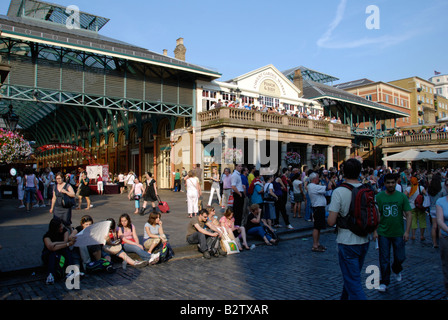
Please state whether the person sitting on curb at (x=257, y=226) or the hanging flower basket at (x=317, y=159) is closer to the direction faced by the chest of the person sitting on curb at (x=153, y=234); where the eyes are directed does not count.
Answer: the person sitting on curb

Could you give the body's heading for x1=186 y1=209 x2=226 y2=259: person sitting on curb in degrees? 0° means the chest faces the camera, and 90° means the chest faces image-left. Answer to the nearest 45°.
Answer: approximately 315°

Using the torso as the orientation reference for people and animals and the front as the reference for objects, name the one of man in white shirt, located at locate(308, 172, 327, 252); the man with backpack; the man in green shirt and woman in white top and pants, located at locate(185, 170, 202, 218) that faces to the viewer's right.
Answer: the man in white shirt

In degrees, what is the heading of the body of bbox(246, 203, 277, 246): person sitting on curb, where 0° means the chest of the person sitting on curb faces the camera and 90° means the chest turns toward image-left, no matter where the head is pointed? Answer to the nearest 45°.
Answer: approximately 315°

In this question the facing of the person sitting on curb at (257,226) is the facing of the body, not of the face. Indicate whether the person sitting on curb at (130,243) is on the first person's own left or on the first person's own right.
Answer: on the first person's own right

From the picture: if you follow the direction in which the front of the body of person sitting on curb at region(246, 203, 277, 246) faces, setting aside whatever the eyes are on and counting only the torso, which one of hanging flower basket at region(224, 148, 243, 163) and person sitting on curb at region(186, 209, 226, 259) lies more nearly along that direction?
the person sitting on curb

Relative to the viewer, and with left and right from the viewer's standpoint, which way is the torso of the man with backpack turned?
facing away from the viewer and to the left of the viewer

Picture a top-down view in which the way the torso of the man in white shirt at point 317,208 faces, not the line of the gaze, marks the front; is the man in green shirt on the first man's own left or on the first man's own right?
on the first man's own right

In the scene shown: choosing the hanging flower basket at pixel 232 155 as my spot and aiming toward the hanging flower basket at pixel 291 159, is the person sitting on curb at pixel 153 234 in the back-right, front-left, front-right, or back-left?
back-right

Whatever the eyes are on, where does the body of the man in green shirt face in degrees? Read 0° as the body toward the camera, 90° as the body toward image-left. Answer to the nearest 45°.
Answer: approximately 0°
